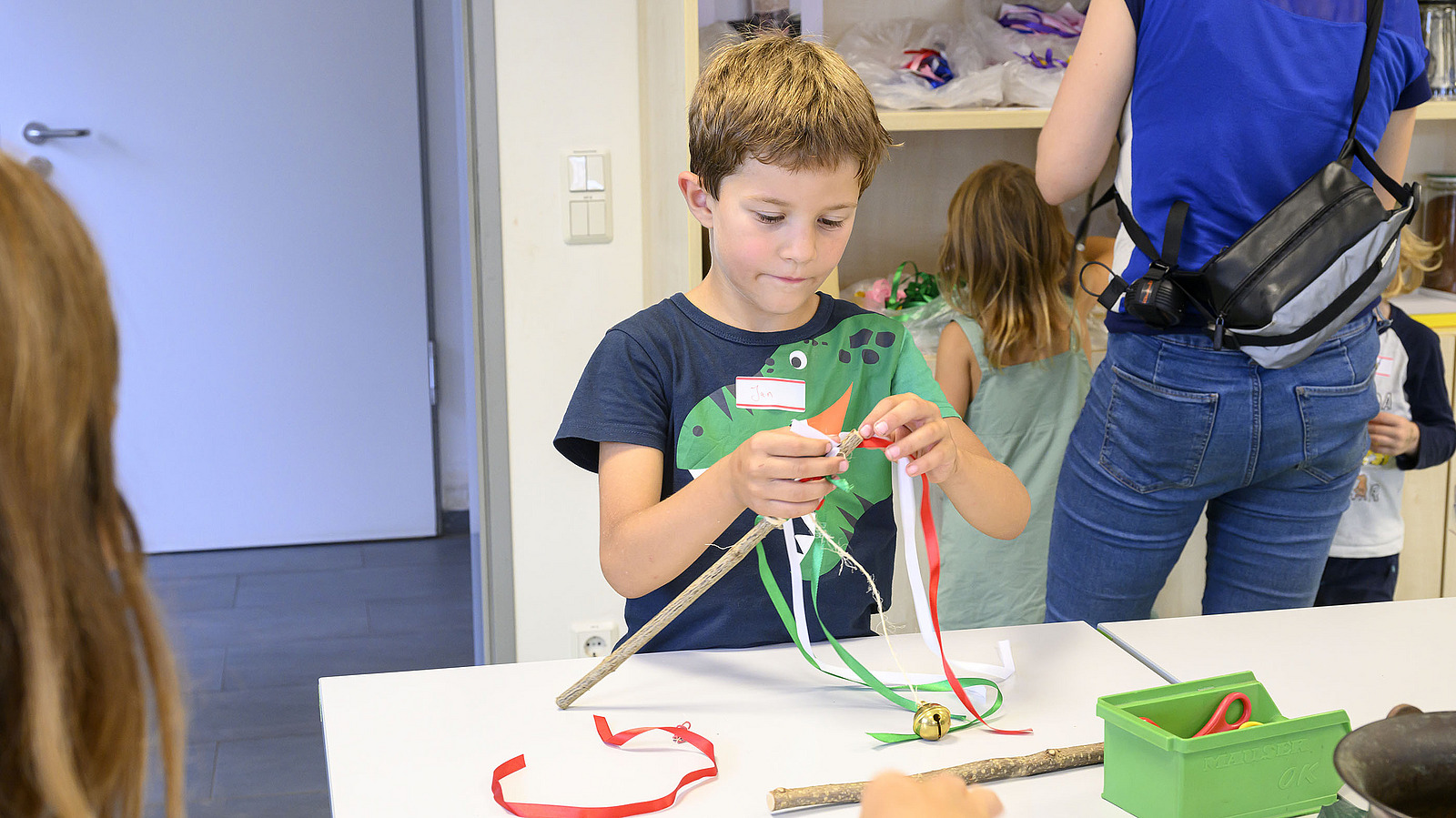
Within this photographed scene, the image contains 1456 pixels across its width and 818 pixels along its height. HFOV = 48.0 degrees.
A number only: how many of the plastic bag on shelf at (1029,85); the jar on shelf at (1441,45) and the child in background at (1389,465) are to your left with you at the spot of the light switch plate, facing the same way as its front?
3

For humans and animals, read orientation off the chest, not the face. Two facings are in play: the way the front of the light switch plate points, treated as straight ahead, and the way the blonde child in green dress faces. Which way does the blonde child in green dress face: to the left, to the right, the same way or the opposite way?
the opposite way

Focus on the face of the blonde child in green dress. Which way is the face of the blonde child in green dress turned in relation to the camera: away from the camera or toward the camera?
away from the camera

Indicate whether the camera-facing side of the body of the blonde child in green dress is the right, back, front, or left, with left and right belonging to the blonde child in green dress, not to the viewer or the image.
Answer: back

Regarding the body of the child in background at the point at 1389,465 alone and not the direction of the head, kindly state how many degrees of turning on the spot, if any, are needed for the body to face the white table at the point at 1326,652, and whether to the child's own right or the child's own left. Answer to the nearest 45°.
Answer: approximately 45° to the child's own left

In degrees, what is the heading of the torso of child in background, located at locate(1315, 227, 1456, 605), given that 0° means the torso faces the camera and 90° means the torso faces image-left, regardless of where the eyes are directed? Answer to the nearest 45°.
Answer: approximately 45°

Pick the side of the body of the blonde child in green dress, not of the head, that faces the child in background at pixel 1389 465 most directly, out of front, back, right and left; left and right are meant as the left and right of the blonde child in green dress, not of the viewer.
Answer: right

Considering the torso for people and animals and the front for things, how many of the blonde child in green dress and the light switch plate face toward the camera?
1

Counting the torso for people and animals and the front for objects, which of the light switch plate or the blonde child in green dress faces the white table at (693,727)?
the light switch plate
